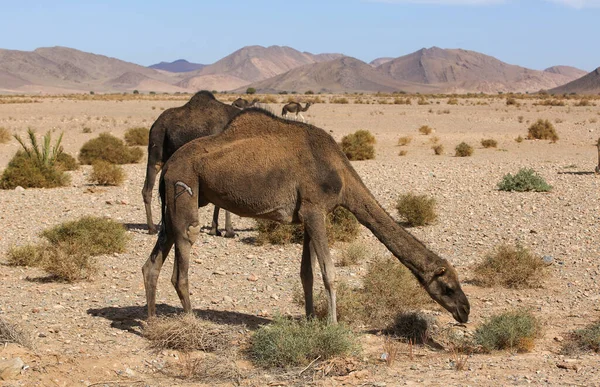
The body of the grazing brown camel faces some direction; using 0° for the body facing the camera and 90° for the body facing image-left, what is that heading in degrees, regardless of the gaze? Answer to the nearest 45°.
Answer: approximately 270°

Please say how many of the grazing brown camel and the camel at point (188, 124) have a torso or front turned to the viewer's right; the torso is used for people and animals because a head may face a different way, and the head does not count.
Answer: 2

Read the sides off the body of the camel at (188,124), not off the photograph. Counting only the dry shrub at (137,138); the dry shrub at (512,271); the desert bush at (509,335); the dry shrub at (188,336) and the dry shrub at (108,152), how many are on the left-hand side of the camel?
2

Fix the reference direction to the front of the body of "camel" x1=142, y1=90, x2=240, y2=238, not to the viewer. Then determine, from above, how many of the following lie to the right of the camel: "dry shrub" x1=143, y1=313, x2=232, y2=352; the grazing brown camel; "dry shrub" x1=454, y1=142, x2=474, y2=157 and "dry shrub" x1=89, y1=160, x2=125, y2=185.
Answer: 2

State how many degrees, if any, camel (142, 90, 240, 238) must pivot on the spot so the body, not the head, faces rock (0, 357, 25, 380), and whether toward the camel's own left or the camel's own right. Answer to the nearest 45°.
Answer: approximately 90° to the camel's own right

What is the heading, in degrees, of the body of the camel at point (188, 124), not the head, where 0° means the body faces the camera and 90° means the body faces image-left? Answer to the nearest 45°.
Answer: approximately 270°

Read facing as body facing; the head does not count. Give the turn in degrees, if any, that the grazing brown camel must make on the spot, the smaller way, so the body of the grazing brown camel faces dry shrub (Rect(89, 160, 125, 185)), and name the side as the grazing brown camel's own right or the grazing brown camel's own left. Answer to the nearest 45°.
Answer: approximately 135° to the grazing brown camel's own left

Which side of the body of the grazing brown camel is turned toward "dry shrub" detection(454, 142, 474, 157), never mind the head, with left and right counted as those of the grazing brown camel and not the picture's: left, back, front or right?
left

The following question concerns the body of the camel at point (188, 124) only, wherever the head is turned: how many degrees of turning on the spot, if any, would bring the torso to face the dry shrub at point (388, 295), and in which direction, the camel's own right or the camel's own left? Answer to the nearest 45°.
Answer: approximately 45° to the camel's own right

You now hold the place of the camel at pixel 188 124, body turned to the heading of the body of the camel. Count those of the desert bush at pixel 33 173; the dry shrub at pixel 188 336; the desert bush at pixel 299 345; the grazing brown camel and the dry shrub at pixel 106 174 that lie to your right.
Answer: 3

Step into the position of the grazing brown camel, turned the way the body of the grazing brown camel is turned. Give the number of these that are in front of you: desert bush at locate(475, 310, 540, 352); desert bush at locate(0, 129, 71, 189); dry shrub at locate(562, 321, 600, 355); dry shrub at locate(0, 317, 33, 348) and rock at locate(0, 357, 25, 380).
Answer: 2

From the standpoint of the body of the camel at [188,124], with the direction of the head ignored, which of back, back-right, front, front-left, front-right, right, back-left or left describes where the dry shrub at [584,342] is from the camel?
front-right

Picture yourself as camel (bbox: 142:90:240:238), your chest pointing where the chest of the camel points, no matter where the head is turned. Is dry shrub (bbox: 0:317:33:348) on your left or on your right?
on your right
